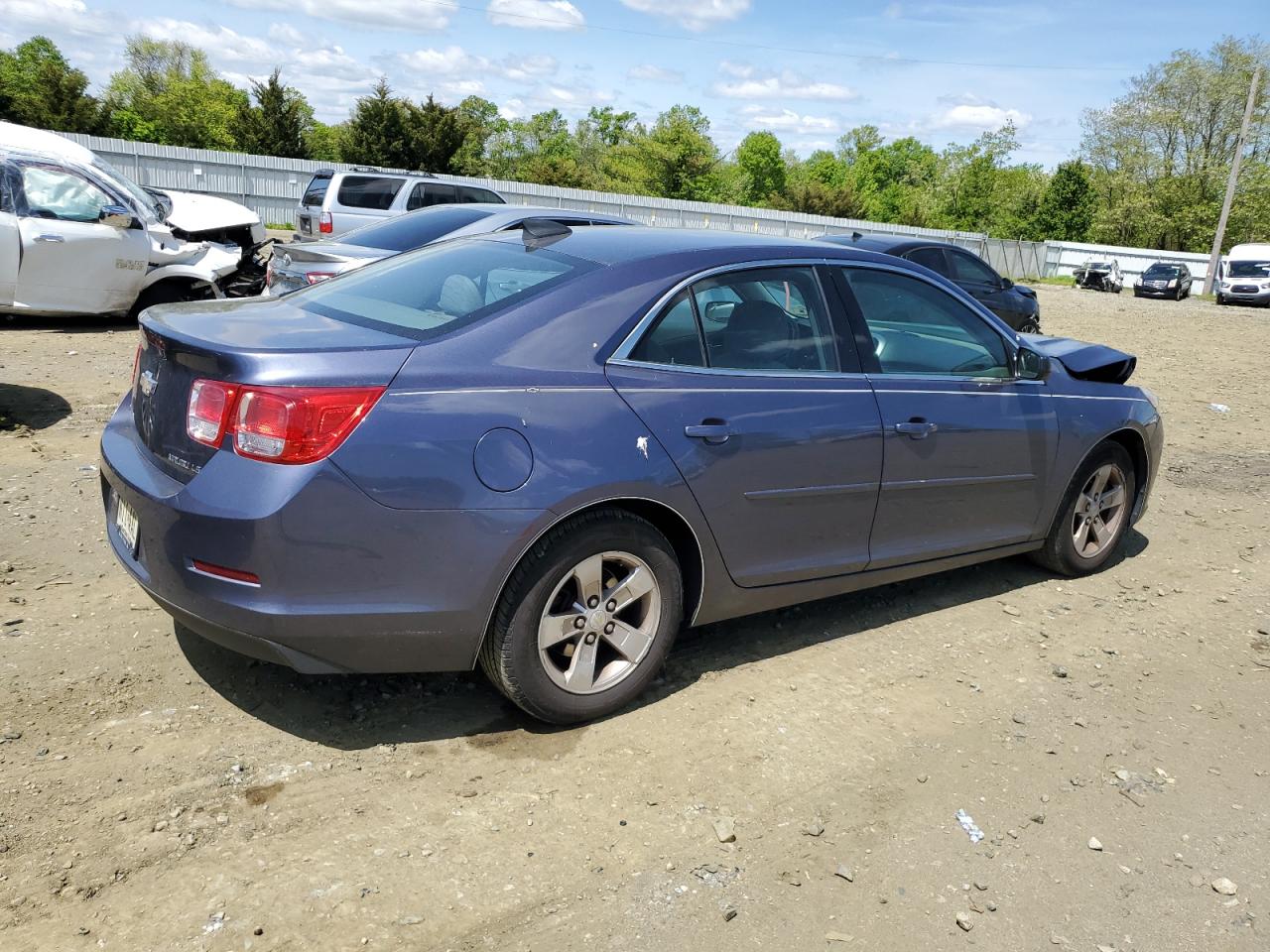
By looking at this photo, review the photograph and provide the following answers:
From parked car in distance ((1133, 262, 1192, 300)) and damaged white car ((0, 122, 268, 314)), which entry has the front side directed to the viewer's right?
the damaged white car

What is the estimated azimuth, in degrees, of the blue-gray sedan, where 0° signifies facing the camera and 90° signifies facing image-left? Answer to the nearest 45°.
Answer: approximately 225°

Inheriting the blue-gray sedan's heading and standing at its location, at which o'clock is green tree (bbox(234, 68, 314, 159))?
The green tree is roughly at 10 o'clock from the blue-gray sedan.

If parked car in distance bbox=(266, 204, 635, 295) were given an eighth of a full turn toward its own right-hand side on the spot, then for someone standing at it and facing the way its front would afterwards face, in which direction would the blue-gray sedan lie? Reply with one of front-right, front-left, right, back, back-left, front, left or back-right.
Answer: right

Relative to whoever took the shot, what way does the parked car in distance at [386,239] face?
facing away from the viewer and to the right of the viewer

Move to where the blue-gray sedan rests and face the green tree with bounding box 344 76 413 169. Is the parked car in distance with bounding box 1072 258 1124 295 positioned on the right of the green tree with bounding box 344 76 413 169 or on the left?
right

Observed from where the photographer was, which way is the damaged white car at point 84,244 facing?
facing to the right of the viewer

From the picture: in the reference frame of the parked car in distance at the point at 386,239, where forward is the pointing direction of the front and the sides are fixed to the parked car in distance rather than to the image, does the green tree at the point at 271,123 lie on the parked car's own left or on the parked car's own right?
on the parked car's own left

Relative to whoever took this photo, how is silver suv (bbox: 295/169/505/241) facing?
facing away from the viewer and to the right of the viewer

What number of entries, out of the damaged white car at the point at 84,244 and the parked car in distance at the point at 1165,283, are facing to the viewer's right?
1

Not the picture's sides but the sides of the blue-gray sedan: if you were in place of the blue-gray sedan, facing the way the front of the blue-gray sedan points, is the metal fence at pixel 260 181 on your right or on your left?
on your left

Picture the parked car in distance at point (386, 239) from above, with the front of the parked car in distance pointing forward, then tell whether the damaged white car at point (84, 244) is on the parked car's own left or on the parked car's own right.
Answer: on the parked car's own left
